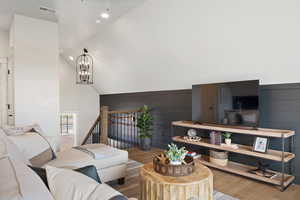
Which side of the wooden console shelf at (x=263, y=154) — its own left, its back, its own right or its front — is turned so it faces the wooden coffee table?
front

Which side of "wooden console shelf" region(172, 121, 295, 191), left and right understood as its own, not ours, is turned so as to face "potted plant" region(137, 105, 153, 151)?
right

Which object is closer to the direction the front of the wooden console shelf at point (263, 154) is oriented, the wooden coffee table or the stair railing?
the wooden coffee table

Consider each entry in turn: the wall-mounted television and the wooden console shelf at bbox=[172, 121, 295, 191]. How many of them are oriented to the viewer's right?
0

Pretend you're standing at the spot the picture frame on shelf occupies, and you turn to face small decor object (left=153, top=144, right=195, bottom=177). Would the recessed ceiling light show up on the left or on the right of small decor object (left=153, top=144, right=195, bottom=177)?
right

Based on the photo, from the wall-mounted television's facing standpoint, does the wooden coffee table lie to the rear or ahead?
ahead

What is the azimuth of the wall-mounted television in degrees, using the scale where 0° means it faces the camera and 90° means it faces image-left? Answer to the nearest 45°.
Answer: approximately 45°

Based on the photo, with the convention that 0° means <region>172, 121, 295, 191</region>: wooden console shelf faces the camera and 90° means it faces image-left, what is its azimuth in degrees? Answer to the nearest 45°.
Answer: approximately 45°

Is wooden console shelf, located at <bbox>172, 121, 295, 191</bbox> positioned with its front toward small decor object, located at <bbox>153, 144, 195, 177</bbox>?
yes

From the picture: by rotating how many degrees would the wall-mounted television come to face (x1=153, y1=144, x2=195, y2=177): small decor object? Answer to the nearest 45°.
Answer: approximately 45° to its left

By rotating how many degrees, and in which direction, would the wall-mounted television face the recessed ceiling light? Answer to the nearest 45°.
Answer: approximately 45° to its right

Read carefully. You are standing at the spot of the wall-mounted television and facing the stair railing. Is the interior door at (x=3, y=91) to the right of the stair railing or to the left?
left
